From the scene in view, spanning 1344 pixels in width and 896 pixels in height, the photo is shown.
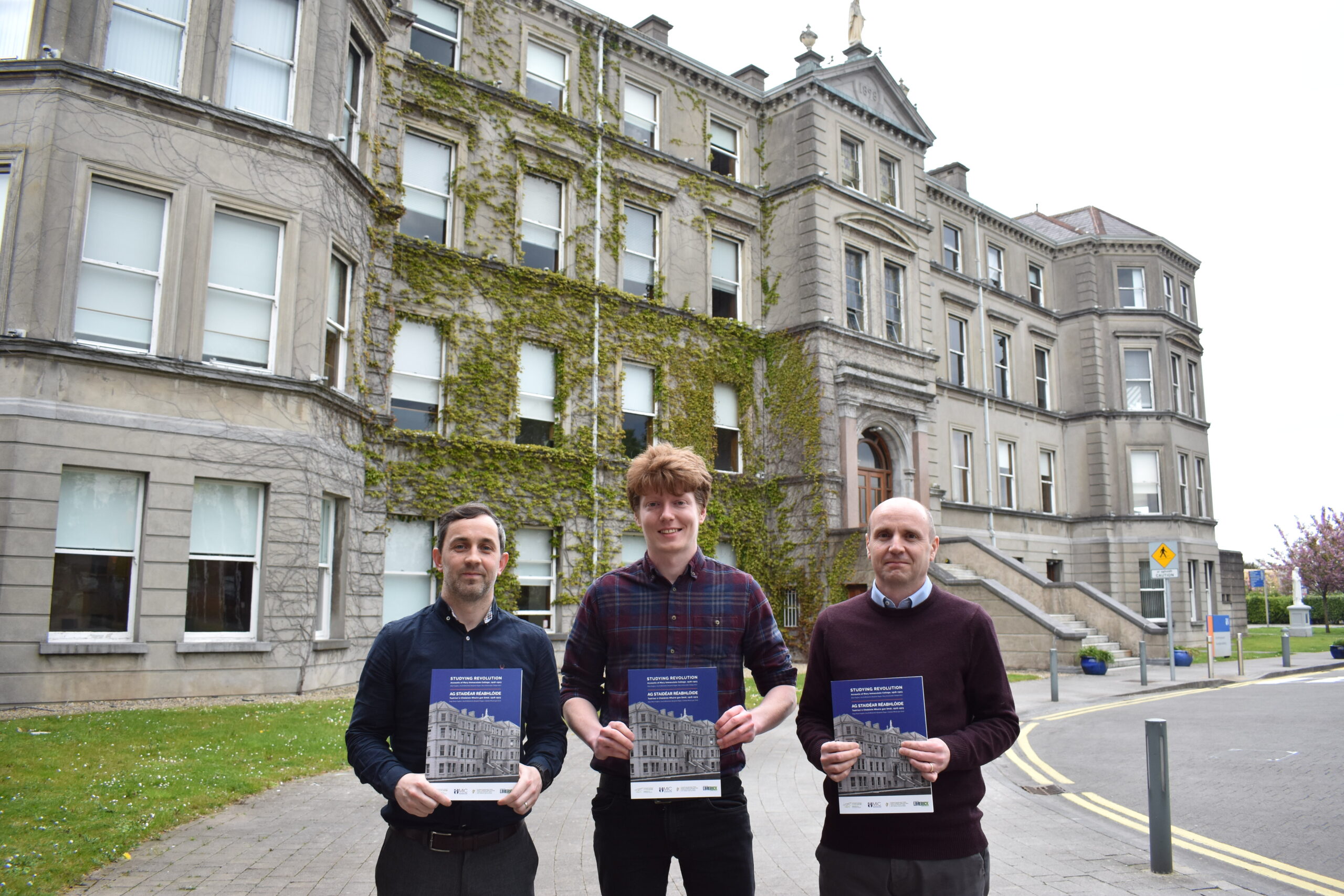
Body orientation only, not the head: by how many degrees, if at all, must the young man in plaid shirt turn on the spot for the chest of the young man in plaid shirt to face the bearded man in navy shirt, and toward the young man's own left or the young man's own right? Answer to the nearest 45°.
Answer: approximately 90° to the young man's own right

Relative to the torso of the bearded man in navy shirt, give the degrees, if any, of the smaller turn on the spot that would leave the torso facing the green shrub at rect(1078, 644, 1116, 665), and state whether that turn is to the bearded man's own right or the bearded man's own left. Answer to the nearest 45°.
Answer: approximately 135° to the bearded man's own left

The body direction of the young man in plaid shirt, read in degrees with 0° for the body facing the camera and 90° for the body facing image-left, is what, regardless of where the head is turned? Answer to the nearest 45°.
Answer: approximately 0°

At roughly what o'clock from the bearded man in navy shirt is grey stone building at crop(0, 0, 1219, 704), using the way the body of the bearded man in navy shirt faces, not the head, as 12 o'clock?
The grey stone building is roughly at 6 o'clock from the bearded man in navy shirt.

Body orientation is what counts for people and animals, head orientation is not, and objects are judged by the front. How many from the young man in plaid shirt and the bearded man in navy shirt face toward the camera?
2

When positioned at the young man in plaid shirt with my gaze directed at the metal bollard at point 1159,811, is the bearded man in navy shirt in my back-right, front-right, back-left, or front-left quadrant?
back-left
